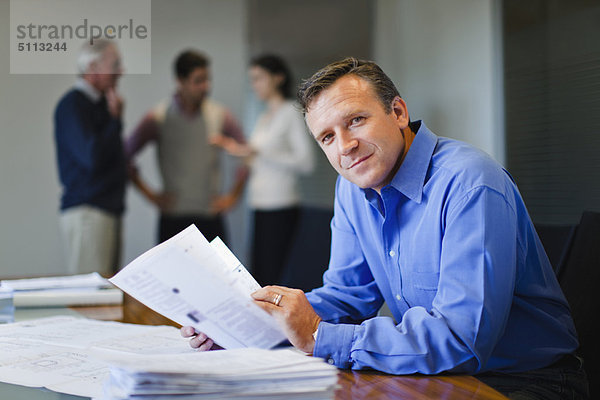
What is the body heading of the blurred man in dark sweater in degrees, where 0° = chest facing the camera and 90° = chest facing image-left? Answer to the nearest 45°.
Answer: approximately 270°

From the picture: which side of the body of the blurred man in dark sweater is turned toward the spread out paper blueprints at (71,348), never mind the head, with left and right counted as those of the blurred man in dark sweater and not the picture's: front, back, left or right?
right

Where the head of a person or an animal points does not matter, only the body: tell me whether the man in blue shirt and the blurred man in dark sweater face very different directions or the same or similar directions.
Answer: very different directions

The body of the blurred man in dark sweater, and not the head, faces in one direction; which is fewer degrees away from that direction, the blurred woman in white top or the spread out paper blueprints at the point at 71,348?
the blurred woman in white top

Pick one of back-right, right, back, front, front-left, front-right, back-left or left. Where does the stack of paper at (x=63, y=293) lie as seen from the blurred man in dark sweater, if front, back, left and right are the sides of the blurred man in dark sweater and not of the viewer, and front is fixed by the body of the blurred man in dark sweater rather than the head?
right

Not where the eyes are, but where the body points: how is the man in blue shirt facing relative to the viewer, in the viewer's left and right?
facing the viewer and to the left of the viewer

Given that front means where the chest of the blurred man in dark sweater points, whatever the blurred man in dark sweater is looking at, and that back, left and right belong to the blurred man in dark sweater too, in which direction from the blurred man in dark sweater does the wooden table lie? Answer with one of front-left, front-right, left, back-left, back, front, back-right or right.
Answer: right

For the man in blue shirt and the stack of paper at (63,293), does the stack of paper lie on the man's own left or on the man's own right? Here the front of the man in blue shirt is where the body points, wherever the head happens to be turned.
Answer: on the man's own right

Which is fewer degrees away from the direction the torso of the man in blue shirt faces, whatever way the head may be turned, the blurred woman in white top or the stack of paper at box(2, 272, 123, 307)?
the stack of paper

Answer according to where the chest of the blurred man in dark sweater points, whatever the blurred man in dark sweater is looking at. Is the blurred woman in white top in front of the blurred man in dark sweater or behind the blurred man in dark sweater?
in front

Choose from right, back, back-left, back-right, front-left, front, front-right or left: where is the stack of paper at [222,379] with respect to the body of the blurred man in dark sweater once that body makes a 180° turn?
left

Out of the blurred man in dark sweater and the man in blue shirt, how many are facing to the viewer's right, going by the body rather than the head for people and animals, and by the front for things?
1
